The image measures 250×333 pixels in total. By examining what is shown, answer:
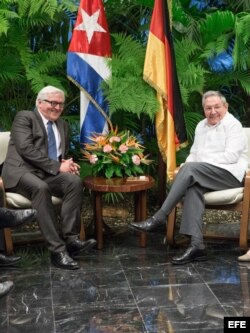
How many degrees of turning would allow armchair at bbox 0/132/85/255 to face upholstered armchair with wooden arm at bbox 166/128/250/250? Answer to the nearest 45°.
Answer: approximately 45° to its left

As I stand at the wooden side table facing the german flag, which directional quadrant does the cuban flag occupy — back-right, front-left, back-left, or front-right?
front-left

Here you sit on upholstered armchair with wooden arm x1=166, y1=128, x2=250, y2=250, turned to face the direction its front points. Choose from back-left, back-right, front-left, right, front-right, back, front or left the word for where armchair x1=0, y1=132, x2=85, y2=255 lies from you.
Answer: front-right

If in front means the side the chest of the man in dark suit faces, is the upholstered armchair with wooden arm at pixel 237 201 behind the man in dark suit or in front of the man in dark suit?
in front

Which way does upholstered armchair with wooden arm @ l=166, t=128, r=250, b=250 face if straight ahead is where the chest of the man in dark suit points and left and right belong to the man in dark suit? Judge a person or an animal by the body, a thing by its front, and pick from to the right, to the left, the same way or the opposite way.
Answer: to the right

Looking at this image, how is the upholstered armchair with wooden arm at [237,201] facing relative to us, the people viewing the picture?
facing the viewer and to the left of the viewer

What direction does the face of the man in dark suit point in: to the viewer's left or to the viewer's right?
to the viewer's right

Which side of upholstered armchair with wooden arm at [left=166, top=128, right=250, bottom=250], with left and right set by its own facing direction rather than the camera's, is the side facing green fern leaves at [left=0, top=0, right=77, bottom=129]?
right

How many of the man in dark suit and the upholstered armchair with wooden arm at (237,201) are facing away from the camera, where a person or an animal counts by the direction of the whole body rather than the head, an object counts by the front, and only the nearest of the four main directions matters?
0

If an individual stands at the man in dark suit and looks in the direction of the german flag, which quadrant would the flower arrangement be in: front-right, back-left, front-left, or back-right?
front-right

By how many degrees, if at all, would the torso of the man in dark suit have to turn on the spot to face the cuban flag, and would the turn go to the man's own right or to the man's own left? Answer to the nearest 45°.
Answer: approximately 90° to the man's own left

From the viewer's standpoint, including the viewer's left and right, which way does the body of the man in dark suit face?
facing the viewer and to the right of the viewer

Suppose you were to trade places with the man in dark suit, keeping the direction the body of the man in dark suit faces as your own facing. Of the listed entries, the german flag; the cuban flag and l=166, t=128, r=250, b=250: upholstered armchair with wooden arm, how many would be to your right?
0

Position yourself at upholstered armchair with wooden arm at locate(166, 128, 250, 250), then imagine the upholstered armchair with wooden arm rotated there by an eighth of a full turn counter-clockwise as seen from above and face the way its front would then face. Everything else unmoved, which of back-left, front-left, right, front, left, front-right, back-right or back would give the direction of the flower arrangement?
right

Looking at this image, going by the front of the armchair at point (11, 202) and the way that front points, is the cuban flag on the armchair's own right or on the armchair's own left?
on the armchair's own left

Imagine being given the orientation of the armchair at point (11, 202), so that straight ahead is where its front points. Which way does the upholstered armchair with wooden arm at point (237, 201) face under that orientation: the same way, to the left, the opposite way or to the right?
to the right

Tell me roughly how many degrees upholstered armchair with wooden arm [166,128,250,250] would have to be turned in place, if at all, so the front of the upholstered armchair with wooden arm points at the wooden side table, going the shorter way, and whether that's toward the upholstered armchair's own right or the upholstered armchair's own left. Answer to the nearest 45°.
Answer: approximately 45° to the upholstered armchair's own right

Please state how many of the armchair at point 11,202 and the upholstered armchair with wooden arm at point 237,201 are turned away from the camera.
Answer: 0

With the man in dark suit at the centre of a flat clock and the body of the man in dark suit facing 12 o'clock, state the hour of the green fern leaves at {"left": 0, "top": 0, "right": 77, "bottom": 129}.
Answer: The green fern leaves is roughly at 7 o'clock from the man in dark suit.

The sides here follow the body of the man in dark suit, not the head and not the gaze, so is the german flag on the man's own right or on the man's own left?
on the man's own left
